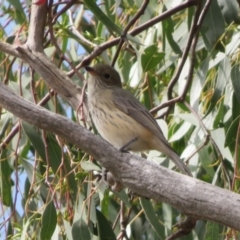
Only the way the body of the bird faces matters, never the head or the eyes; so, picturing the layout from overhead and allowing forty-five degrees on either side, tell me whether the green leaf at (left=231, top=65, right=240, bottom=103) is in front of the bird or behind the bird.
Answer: behind

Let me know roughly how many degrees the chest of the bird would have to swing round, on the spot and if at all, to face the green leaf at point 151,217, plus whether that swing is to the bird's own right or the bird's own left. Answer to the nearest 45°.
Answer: approximately 90° to the bird's own left

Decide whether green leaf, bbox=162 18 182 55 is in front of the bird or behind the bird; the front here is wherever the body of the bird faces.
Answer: behind

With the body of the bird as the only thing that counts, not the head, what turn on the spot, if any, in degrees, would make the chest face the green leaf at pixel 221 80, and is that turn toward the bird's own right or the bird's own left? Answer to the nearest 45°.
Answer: approximately 135° to the bird's own left

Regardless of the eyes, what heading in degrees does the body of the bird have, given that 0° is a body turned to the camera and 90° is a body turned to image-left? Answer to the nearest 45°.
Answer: approximately 90°
